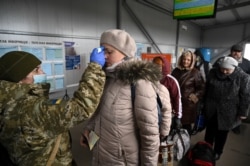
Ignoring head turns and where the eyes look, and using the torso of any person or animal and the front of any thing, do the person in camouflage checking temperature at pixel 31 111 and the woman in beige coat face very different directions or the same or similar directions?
very different directions

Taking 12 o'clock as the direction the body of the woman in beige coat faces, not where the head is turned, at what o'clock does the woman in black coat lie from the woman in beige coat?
The woman in black coat is roughly at 6 o'clock from the woman in beige coat.

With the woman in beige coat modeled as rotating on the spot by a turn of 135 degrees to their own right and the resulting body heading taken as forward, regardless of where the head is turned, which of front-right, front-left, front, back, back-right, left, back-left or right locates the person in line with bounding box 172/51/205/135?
front-right

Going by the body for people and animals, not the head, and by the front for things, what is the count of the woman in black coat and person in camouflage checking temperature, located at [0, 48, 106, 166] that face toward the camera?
1

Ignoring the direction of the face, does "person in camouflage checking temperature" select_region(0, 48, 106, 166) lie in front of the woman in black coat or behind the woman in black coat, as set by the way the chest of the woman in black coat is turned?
in front

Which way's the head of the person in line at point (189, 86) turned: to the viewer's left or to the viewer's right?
to the viewer's left

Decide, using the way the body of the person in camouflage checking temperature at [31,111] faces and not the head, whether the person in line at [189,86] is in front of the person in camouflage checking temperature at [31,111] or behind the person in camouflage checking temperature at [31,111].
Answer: in front

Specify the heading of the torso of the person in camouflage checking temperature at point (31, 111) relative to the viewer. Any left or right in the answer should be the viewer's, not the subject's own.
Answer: facing away from the viewer and to the right of the viewer

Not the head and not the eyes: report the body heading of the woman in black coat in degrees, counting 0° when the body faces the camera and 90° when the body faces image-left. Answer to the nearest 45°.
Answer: approximately 0°

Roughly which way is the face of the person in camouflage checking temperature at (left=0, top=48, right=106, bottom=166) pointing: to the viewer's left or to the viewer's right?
to the viewer's right
